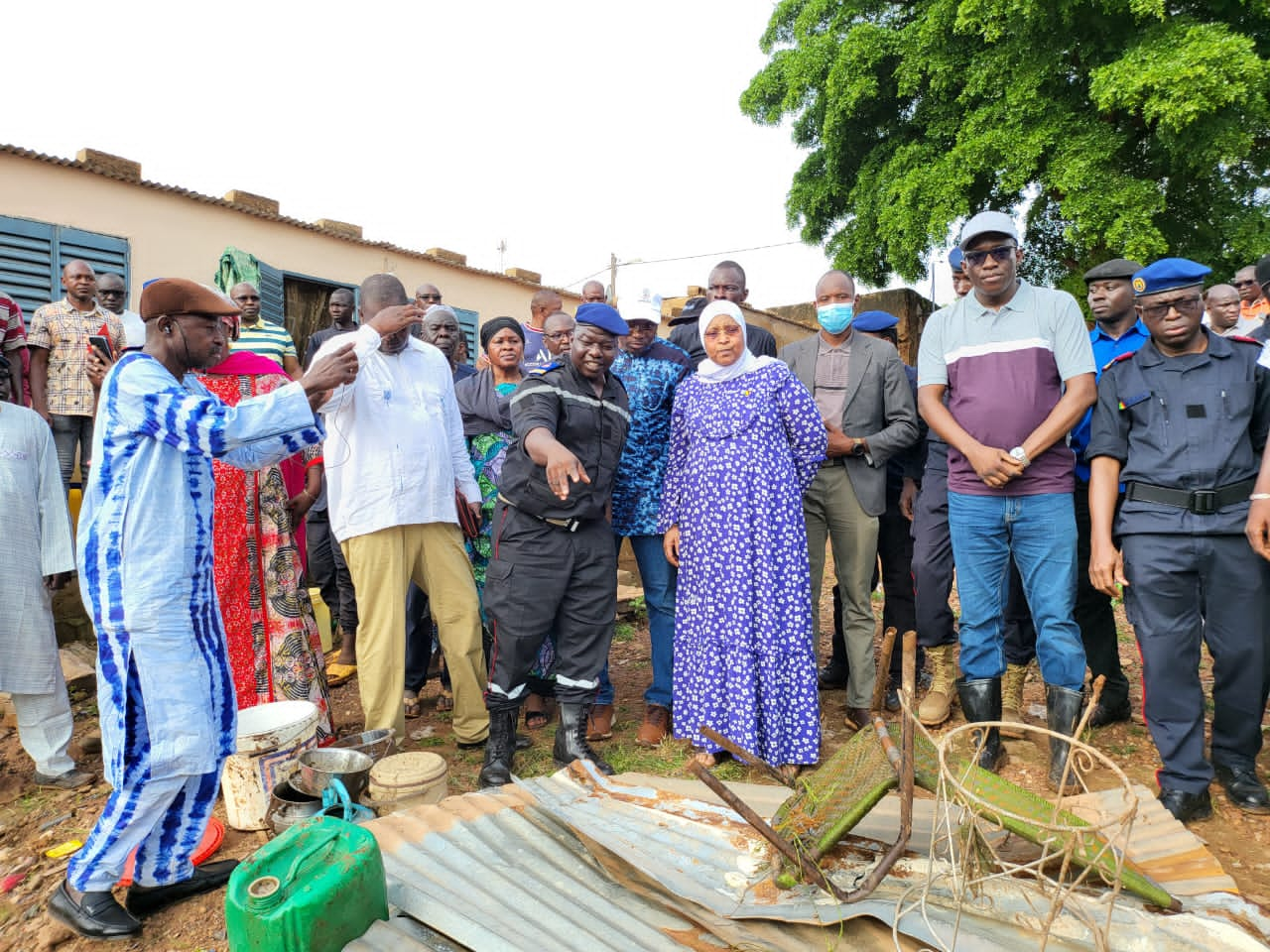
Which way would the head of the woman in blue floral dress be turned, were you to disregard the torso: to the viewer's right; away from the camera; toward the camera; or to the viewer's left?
toward the camera

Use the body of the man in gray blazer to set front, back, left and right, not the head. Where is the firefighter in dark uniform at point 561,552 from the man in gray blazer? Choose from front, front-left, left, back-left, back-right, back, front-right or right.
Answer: front-right

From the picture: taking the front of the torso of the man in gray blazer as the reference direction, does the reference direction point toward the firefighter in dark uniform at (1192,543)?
no

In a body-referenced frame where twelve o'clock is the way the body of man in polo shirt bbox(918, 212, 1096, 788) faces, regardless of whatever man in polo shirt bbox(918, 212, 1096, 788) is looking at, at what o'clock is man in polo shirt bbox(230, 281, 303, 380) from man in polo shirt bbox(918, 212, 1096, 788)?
man in polo shirt bbox(230, 281, 303, 380) is roughly at 3 o'clock from man in polo shirt bbox(918, 212, 1096, 788).

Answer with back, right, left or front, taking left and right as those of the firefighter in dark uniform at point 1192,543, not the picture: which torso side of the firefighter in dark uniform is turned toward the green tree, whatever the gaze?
back

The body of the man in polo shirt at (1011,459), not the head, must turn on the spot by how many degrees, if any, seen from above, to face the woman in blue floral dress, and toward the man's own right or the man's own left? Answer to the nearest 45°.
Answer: approximately 90° to the man's own right

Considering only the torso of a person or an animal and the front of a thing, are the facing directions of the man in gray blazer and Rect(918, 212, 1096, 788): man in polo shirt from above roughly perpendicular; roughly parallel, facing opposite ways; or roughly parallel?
roughly parallel

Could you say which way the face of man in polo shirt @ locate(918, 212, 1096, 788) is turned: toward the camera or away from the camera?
toward the camera

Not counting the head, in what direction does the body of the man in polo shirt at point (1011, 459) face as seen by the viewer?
toward the camera

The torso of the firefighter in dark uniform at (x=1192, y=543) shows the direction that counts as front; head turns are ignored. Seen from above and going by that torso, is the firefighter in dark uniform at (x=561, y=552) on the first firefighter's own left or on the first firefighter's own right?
on the first firefighter's own right

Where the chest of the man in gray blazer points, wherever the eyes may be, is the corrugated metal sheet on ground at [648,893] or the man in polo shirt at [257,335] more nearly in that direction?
the corrugated metal sheet on ground

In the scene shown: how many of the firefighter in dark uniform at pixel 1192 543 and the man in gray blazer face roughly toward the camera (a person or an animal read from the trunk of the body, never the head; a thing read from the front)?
2

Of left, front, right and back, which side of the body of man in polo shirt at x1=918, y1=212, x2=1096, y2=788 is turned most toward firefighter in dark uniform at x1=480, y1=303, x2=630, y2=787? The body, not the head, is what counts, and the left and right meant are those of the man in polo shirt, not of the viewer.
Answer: right

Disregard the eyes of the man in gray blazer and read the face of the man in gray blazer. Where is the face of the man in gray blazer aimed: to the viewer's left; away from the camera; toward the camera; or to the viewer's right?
toward the camera

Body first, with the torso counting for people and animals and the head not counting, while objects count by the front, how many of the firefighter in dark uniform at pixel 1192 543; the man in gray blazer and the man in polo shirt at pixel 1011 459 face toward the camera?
3

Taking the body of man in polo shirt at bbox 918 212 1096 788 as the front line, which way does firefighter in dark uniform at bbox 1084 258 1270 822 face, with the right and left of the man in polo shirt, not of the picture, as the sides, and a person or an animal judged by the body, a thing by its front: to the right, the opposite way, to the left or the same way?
the same way

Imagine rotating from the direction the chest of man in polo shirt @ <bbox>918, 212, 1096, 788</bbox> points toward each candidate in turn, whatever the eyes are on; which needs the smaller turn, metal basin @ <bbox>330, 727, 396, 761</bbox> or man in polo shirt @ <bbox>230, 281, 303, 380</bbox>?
the metal basin

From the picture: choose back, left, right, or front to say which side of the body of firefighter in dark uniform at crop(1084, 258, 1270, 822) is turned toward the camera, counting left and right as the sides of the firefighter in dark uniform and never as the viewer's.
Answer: front
